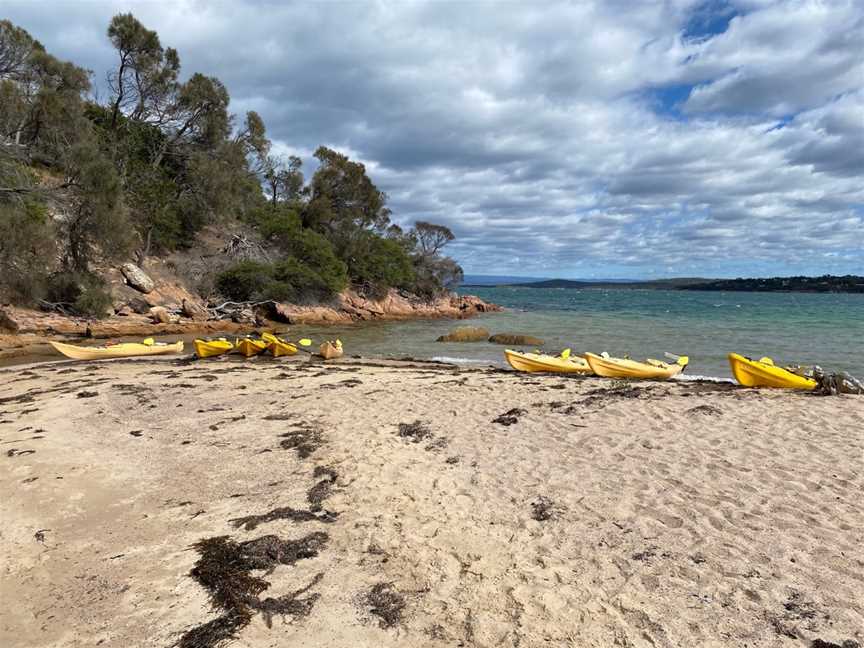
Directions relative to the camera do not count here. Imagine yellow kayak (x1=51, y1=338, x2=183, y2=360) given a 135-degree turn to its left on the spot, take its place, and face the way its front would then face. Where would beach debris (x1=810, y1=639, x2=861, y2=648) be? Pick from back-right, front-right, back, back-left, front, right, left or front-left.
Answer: front-right

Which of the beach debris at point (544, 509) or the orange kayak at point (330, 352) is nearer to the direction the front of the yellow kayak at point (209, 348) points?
the beach debris

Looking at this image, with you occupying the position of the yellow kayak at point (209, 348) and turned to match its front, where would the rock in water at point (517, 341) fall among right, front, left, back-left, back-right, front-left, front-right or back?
back-left

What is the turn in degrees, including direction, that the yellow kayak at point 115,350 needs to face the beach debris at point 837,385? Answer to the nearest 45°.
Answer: approximately 135° to its left

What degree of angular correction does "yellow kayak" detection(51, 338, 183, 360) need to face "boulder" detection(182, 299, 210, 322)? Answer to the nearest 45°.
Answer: approximately 90° to its right

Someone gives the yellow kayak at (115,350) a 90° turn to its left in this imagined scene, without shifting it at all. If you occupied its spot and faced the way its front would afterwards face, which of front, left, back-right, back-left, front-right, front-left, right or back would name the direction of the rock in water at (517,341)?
left

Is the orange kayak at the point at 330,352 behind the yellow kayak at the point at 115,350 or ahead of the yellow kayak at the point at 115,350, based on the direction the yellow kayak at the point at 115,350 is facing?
behind

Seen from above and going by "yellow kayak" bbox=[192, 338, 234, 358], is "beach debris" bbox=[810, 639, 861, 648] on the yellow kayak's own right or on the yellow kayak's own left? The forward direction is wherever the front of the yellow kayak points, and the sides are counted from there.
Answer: on the yellow kayak's own left

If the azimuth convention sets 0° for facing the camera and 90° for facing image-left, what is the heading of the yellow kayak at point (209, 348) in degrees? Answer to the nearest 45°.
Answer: approximately 45°

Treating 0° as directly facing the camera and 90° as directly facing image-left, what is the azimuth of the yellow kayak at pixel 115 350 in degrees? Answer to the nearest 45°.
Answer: approximately 90°

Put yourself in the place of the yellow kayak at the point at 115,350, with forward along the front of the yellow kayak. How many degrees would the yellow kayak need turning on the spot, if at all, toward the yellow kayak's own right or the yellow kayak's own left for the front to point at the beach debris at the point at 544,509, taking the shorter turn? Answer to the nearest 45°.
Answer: approximately 90° to the yellow kayak's own left

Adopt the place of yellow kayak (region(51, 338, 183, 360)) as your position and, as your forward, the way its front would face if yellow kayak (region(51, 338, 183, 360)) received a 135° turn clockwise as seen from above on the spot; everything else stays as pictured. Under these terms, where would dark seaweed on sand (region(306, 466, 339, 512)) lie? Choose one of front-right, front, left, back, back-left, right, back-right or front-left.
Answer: back-right
